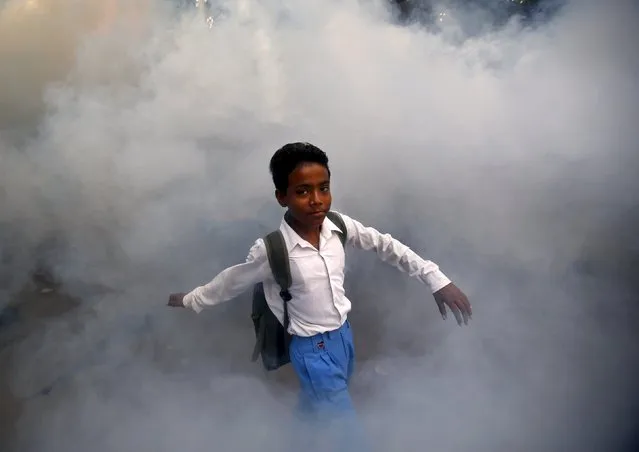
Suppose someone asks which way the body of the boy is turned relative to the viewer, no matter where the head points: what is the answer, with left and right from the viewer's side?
facing the viewer and to the right of the viewer
